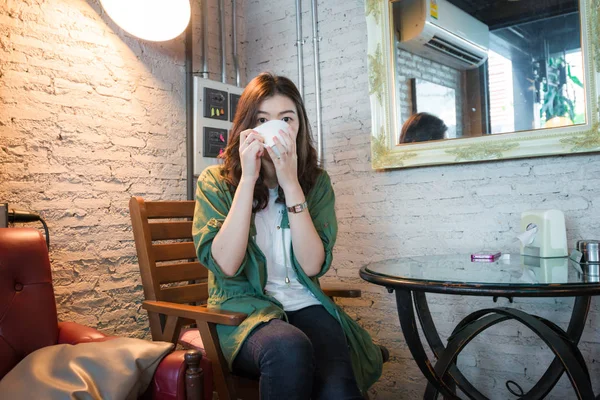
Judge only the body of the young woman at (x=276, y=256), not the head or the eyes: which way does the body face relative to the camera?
toward the camera

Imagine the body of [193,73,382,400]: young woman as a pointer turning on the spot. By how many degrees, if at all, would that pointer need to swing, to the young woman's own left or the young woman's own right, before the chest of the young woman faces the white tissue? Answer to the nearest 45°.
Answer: approximately 90° to the young woman's own left

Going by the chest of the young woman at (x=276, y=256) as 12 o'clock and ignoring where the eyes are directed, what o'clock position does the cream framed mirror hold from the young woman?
The cream framed mirror is roughly at 8 o'clock from the young woman.

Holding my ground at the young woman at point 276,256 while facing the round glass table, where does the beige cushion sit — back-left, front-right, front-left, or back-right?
back-right

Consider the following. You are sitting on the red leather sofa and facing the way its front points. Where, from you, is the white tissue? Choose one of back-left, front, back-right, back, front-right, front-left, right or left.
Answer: front-left

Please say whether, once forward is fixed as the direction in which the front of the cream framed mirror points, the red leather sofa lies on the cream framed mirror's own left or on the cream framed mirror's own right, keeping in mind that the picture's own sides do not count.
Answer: on the cream framed mirror's own right

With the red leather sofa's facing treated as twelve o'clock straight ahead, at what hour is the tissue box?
The tissue box is roughly at 11 o'clock from the red leather sofa.

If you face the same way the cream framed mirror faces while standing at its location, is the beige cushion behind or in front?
in front

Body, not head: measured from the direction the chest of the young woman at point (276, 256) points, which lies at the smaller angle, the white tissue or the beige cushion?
the beige cushion

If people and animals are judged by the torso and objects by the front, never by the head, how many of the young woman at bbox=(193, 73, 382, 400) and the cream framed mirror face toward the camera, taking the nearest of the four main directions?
2

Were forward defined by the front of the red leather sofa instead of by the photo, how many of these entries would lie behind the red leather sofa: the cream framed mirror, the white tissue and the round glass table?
0

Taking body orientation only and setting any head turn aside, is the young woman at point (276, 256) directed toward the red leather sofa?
no

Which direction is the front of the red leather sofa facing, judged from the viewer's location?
facing the viewer and to the right of the viewer

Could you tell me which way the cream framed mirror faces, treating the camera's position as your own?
facing the viewer

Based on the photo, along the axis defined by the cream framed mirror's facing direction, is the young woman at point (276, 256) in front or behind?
in front

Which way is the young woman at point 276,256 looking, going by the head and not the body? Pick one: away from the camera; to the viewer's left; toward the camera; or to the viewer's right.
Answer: toward the camera

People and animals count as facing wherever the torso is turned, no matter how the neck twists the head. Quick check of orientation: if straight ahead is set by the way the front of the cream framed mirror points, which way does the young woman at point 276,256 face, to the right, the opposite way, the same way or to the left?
the same way
